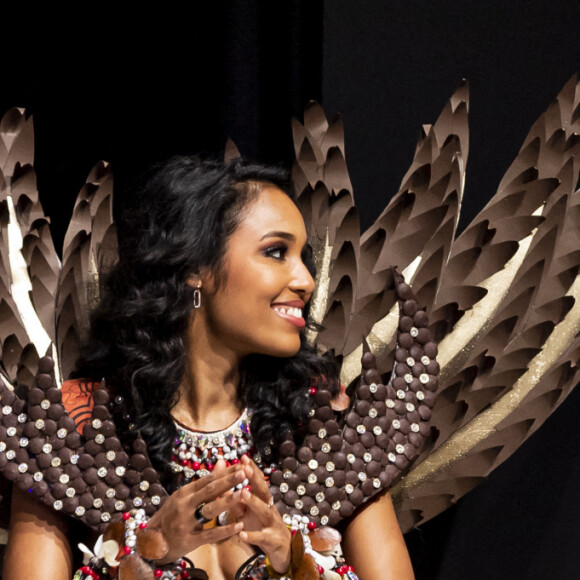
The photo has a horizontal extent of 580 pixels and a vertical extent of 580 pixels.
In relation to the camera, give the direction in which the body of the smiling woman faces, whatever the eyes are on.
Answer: toward the camera
